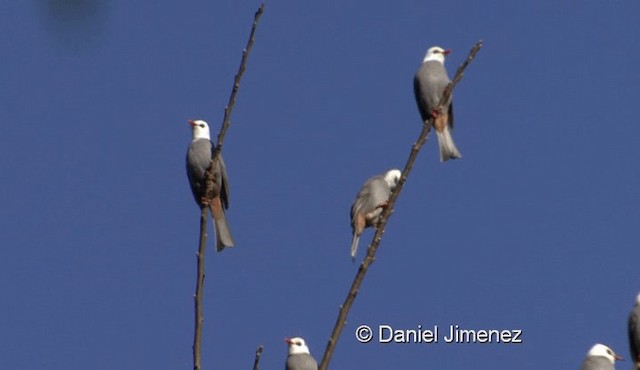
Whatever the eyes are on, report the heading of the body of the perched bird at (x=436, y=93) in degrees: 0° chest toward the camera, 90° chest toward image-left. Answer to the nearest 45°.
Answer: approximately 315°

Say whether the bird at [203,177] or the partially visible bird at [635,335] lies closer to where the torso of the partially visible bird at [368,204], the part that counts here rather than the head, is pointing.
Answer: the partially visible bird

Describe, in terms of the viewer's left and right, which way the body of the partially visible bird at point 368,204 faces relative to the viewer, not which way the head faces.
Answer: facing to the right of the viewer
